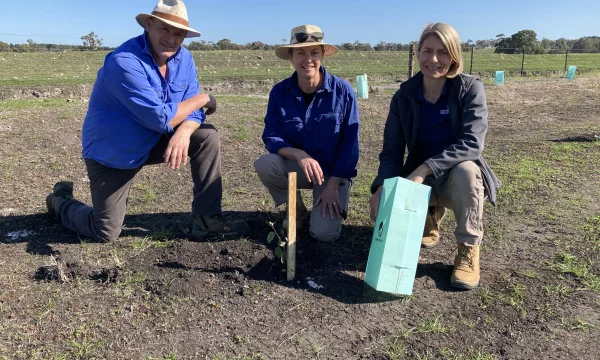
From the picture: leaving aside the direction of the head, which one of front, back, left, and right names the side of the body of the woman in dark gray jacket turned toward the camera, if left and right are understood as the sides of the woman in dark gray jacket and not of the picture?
front

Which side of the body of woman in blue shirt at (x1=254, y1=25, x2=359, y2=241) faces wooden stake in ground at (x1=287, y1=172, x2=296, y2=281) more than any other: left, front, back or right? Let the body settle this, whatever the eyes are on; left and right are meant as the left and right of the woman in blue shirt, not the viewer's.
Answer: front

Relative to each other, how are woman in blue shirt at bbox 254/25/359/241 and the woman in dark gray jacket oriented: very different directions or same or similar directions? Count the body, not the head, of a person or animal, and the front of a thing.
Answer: same or similar directions

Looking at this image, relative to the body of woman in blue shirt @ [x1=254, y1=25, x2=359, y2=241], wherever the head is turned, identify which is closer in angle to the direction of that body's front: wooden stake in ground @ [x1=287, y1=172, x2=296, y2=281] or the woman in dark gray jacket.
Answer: the wooden stake in ground

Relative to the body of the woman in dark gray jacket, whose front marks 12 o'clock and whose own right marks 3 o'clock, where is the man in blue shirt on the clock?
The man in blue shirt is roughly at 3 o'clock from the woman in dark gray jacket.

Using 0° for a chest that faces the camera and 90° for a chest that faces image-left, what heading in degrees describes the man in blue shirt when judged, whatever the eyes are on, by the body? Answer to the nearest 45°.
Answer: approximately 315°

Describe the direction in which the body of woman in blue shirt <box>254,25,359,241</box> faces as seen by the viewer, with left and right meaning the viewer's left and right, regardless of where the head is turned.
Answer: facing the viewer

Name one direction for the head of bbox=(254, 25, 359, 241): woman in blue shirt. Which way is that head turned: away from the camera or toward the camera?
toward the camera

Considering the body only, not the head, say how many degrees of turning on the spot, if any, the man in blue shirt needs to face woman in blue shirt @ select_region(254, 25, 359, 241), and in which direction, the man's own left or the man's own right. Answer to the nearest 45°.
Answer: approximately 45° to the man's own left

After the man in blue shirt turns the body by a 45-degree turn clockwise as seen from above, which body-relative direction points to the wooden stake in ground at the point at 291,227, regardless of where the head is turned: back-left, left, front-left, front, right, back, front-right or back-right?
front-left

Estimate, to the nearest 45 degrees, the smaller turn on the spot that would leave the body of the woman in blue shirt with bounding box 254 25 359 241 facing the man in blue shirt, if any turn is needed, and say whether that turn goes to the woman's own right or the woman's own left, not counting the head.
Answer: approximately 90° to the woman's own right

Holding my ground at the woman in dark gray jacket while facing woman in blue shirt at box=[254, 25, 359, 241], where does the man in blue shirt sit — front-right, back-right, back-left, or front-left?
front-left

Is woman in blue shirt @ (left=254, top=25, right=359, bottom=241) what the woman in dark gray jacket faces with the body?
no

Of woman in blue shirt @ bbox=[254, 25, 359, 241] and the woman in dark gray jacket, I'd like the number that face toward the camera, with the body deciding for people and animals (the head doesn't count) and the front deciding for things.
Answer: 2
